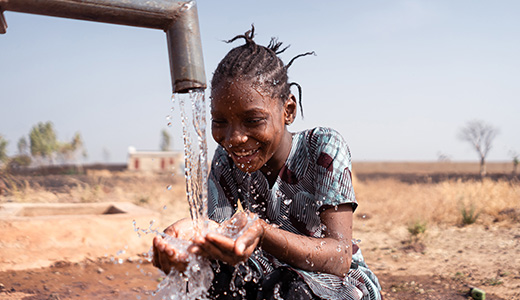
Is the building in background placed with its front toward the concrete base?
yes

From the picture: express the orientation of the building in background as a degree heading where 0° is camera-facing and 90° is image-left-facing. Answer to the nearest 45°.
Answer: approximately 0°

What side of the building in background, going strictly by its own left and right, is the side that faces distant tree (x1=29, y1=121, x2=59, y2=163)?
right

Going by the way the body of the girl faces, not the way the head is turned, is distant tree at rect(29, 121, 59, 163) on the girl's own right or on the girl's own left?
on the girl's own right

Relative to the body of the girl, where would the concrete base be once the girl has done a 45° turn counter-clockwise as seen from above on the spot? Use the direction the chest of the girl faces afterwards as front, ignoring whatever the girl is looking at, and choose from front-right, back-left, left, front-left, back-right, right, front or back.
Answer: back-right

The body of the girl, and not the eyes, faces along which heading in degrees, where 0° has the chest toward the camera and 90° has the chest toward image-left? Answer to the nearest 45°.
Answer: approximately 45°

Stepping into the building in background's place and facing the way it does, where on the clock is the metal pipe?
The metal pipe is roughly at 12 o'clock from the building in background.

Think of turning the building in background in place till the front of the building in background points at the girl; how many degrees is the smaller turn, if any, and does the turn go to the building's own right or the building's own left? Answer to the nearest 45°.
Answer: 0° — it already faces them
